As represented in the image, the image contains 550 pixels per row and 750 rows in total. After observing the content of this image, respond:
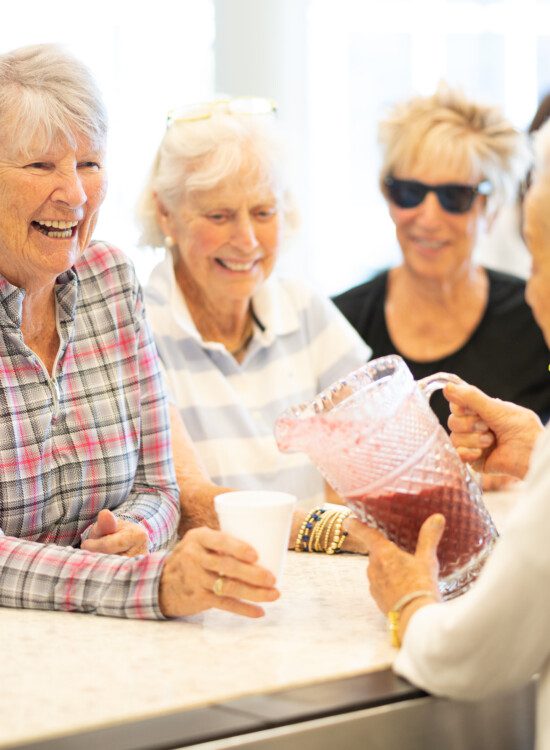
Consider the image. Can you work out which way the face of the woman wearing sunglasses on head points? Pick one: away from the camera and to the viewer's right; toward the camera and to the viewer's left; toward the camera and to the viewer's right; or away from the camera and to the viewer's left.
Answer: toward the camera and to the viewer's right

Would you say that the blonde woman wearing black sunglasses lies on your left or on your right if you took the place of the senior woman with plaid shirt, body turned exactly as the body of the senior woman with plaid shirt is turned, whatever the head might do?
on your left

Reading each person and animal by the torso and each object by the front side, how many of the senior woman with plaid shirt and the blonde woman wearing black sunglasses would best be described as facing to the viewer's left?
0

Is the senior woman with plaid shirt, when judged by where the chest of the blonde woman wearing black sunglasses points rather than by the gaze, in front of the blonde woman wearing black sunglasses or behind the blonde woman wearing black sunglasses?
in front

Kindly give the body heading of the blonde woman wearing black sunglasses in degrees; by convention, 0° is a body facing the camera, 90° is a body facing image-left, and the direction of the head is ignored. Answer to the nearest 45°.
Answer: approximately 0°

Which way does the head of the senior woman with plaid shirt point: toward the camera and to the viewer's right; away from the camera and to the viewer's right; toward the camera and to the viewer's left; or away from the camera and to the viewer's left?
toward the camera and to the viewer's right

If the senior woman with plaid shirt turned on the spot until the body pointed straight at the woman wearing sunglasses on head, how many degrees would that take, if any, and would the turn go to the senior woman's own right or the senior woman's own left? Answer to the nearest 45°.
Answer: approximately 135° to the senior woman's own left
